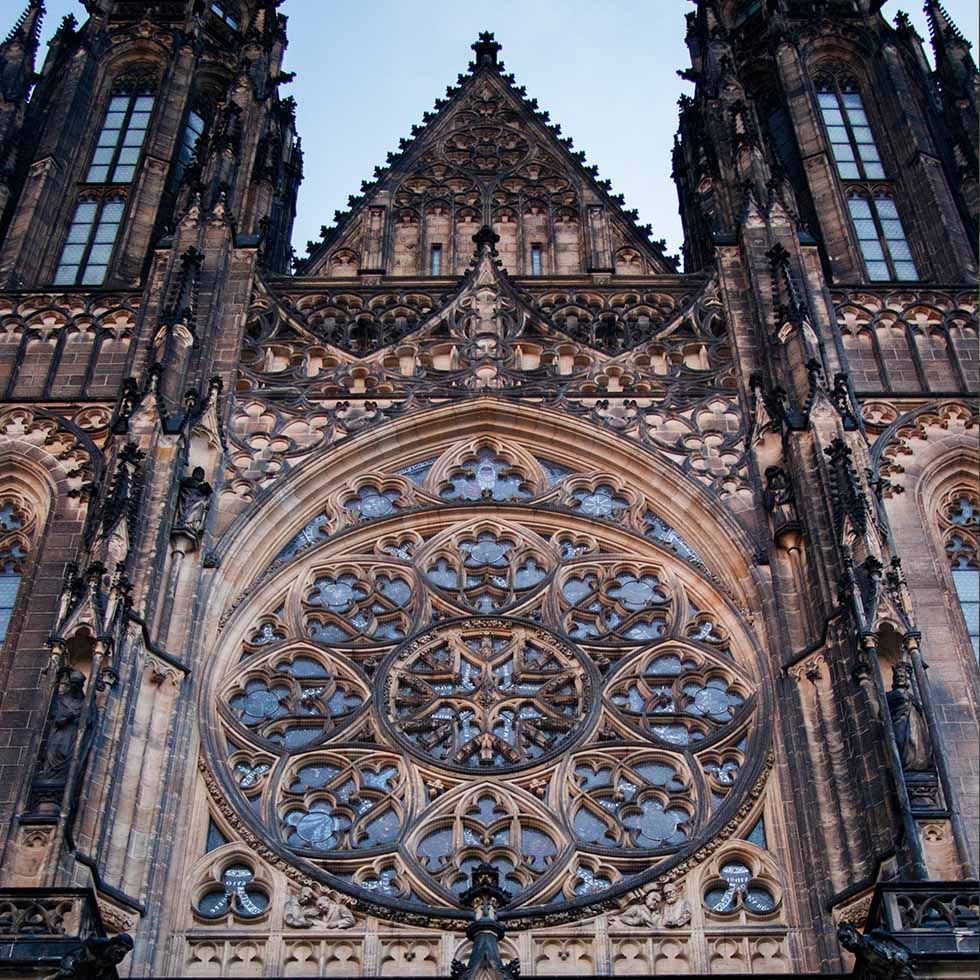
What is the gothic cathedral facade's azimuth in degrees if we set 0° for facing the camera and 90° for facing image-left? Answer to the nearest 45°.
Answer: approximately 0°
